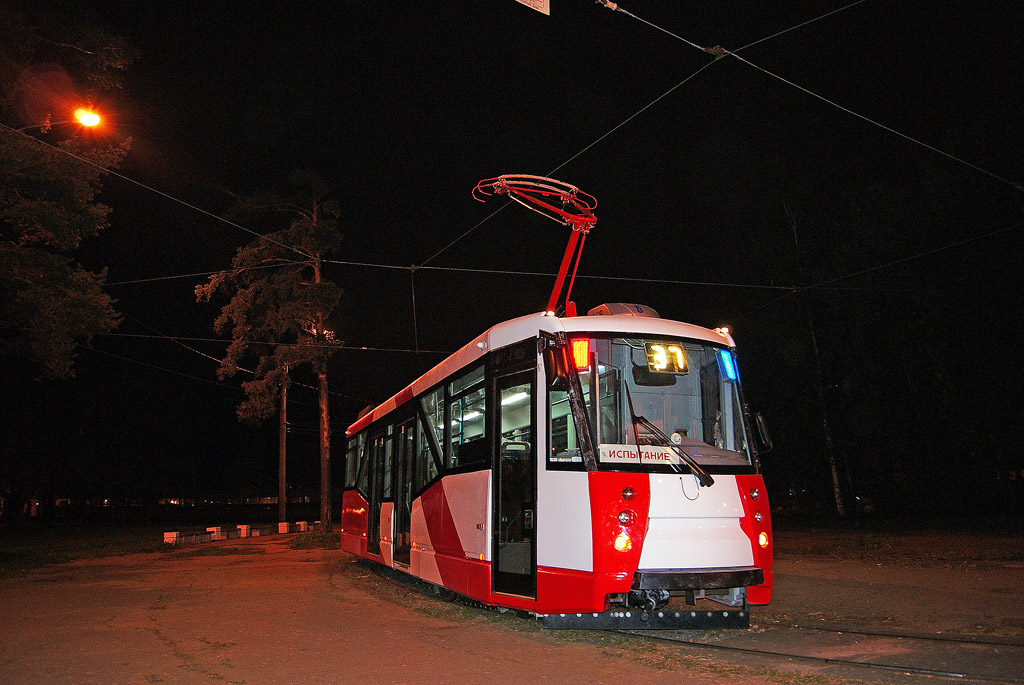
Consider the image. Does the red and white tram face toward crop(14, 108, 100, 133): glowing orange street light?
no

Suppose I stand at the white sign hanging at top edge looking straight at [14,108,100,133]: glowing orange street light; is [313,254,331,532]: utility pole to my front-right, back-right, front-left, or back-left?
front-right

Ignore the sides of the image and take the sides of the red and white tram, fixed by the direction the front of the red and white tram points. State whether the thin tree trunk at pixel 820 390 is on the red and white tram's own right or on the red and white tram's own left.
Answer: on the red and white tram's own left

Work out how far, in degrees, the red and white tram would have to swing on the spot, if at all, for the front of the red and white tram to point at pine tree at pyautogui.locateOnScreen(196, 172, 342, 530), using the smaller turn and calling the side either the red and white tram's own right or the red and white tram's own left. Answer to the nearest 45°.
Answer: approximately 180°

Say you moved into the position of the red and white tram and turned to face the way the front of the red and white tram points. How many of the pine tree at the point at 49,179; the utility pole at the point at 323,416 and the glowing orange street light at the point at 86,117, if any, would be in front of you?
0

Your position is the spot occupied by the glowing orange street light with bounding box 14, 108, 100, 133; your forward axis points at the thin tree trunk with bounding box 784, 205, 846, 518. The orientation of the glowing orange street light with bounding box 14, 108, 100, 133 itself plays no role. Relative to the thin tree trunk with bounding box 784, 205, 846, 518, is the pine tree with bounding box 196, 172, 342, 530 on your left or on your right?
left

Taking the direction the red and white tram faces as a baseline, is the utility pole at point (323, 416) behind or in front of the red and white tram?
behind

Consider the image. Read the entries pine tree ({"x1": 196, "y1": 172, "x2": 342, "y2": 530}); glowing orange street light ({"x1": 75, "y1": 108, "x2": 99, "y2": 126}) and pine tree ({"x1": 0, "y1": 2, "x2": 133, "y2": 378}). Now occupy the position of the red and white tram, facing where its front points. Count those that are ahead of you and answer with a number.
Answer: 0

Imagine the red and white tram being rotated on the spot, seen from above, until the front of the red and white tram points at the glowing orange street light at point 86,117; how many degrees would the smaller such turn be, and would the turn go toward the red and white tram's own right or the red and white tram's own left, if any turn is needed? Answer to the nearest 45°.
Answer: approximately 180°

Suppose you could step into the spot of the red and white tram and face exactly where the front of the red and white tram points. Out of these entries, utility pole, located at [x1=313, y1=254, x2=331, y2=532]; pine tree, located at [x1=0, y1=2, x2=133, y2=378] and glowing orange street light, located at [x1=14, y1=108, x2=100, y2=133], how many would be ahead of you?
0

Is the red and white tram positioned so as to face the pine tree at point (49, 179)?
no

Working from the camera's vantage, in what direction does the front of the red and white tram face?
facing the viewer and to the right of the viewer
